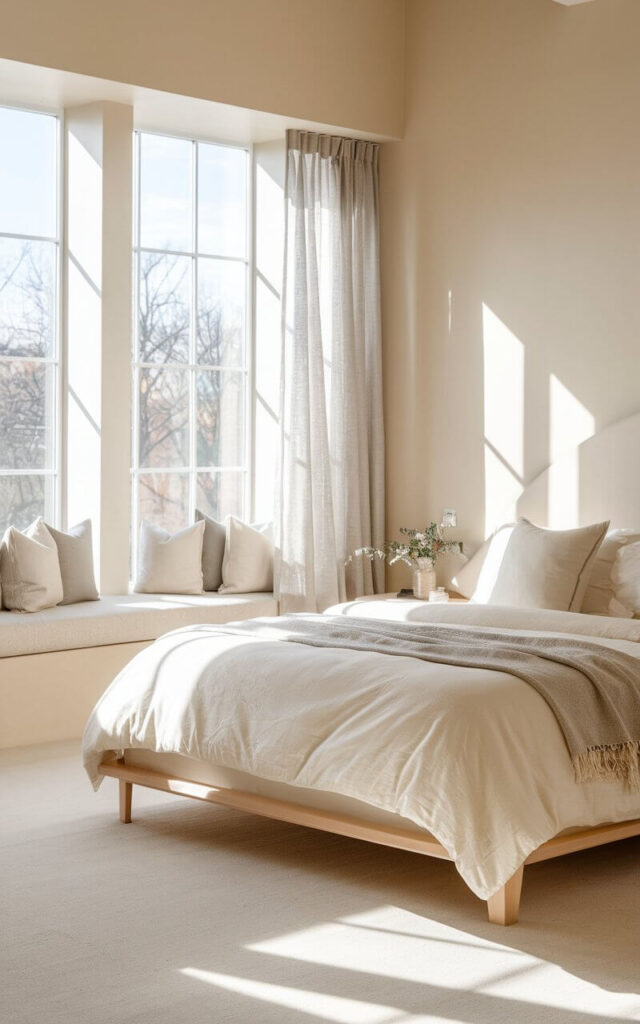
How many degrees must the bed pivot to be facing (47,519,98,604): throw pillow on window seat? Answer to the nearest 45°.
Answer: approximately 90° to its right

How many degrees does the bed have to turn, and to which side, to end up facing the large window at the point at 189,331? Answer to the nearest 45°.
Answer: approximately 135° to its right

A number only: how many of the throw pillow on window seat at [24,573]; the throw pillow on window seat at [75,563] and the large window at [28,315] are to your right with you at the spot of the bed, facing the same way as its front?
3

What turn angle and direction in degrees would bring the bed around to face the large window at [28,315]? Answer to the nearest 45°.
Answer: approximately 90° to its right

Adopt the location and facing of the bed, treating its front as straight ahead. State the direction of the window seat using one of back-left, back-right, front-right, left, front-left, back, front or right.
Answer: right

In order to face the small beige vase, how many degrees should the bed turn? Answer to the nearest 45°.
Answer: approximately 135° to its right

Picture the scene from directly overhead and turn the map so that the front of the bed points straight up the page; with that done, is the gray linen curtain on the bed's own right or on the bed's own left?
on the bed's own right
